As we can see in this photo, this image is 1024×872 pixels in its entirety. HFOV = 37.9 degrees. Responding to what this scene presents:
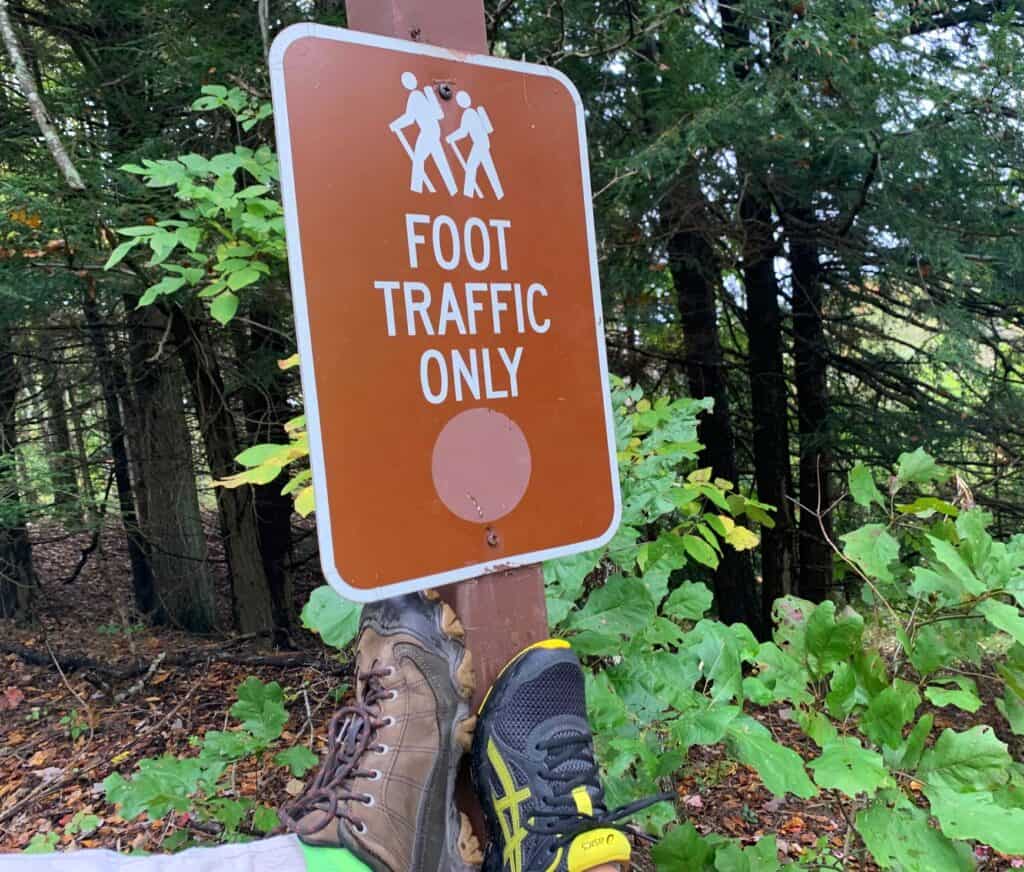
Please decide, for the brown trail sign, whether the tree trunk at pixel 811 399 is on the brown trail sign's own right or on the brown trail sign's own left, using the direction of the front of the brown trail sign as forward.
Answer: on the brown trail sign's own left

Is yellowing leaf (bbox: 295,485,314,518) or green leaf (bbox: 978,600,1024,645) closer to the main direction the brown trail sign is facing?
the green leaf

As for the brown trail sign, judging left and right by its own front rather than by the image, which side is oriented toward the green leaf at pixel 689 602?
left

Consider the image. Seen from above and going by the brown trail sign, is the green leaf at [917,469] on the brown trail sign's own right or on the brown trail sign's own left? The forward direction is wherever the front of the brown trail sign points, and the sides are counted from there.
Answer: on the brown trail sign's own left

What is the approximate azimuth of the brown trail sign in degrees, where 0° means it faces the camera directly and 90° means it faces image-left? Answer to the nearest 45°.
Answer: approximately 315°

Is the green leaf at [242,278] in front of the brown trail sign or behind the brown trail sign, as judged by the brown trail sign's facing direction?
behind
